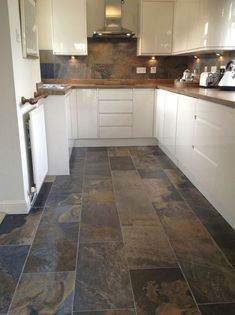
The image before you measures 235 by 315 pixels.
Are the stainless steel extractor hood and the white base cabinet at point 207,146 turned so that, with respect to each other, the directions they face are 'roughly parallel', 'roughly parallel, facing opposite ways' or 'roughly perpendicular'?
roughly perpendicular

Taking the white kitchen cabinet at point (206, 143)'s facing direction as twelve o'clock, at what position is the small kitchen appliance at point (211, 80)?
The small kitchen appliance is roughly at 3 o'clock from the white kitchen cabinet.

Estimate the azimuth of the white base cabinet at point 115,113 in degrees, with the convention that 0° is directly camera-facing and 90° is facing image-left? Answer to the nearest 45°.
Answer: approximately 0°

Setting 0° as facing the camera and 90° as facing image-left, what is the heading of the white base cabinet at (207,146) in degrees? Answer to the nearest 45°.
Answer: approximately 90°

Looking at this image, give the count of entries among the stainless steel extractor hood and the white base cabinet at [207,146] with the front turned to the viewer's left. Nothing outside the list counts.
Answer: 1

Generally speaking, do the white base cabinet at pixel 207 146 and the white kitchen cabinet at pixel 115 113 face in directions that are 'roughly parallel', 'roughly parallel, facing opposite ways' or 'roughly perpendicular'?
roughly perpendicular

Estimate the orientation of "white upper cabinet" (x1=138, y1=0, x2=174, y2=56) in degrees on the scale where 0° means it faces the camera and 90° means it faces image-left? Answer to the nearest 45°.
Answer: approximately 0°

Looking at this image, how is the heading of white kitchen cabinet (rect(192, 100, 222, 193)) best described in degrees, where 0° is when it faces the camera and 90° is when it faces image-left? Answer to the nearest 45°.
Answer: approximately 90°

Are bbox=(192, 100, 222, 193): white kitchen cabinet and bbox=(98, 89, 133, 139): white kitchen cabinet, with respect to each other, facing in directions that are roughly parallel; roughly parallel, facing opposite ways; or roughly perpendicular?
roughly perpendicular

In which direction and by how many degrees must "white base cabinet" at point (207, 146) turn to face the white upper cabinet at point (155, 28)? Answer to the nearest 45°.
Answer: approximately 90° to its right
